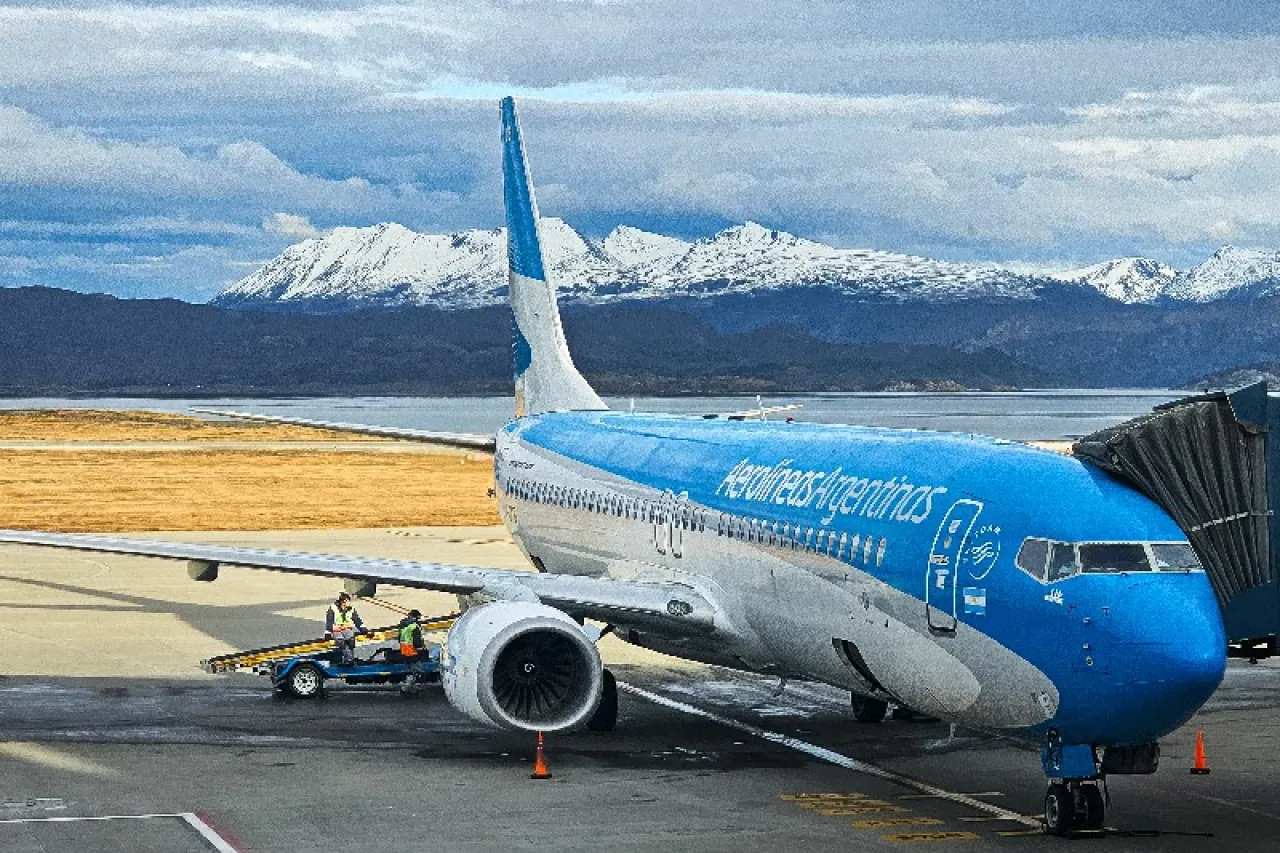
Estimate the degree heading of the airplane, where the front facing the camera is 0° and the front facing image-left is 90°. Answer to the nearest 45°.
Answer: approximately 315°
